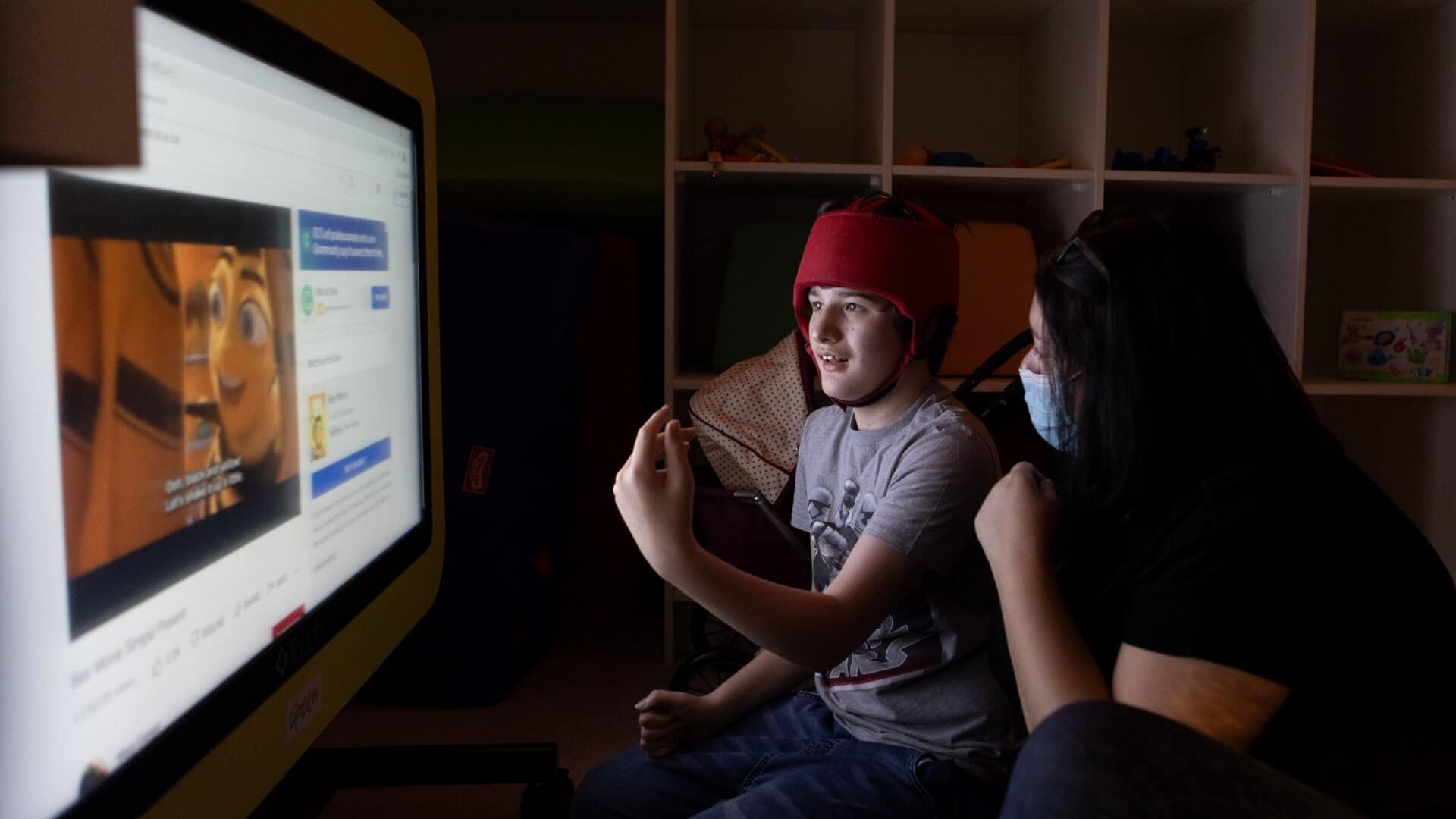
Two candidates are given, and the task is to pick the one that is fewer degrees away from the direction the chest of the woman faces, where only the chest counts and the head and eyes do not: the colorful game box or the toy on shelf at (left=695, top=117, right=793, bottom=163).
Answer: the toy on shelf

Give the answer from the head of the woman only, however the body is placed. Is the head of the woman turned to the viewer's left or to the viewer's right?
to the viewer's left

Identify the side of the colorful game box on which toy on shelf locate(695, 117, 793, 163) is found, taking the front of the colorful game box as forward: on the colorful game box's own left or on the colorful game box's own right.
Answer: on the colorful game box's own right

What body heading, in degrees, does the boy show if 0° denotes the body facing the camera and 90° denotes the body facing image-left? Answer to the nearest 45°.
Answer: approximately 45°

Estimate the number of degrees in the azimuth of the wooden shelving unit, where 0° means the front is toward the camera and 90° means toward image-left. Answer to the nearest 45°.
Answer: approximately 0°

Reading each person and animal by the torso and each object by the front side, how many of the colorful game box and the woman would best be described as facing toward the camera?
1

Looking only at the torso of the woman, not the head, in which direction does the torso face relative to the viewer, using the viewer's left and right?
facing to the left of the viewer

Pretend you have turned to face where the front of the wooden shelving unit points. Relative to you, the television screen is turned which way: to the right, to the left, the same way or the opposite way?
to the left

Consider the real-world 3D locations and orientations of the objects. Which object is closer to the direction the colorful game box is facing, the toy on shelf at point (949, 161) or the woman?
the woman

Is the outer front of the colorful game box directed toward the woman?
yes
